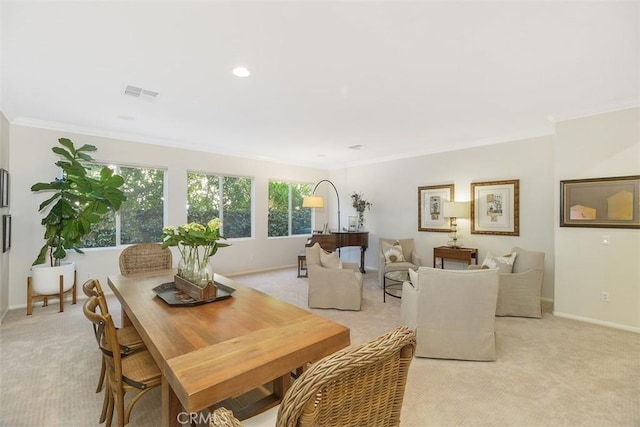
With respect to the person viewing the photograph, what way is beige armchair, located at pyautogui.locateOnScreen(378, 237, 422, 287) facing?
facing the viewer

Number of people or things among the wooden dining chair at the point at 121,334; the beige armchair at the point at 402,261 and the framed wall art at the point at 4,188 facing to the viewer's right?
2

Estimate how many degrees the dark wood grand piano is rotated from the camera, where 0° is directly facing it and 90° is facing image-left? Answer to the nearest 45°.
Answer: approximately 45°

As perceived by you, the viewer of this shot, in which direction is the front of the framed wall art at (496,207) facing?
facing the viewer and to the left of the viewer

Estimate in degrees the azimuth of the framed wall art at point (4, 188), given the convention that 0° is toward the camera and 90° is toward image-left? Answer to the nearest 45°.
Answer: approximately 270°

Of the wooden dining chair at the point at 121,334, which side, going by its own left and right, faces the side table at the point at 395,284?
front

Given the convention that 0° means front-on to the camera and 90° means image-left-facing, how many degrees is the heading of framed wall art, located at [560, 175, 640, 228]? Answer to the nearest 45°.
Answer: approximately 45°

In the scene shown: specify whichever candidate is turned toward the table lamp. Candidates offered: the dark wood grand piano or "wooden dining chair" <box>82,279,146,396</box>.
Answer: the wooden dining chair

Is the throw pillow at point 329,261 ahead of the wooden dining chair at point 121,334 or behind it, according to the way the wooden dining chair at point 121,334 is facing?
ahead

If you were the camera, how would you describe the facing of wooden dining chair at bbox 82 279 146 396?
facing to the right of the viewer

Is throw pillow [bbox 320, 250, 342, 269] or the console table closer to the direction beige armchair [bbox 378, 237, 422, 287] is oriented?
the throw pillow

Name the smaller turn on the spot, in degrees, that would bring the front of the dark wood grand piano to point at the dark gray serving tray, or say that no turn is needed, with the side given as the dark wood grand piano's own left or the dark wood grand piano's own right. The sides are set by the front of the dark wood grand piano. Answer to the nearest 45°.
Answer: approximately 45° to the dark wood grand piano's own left
